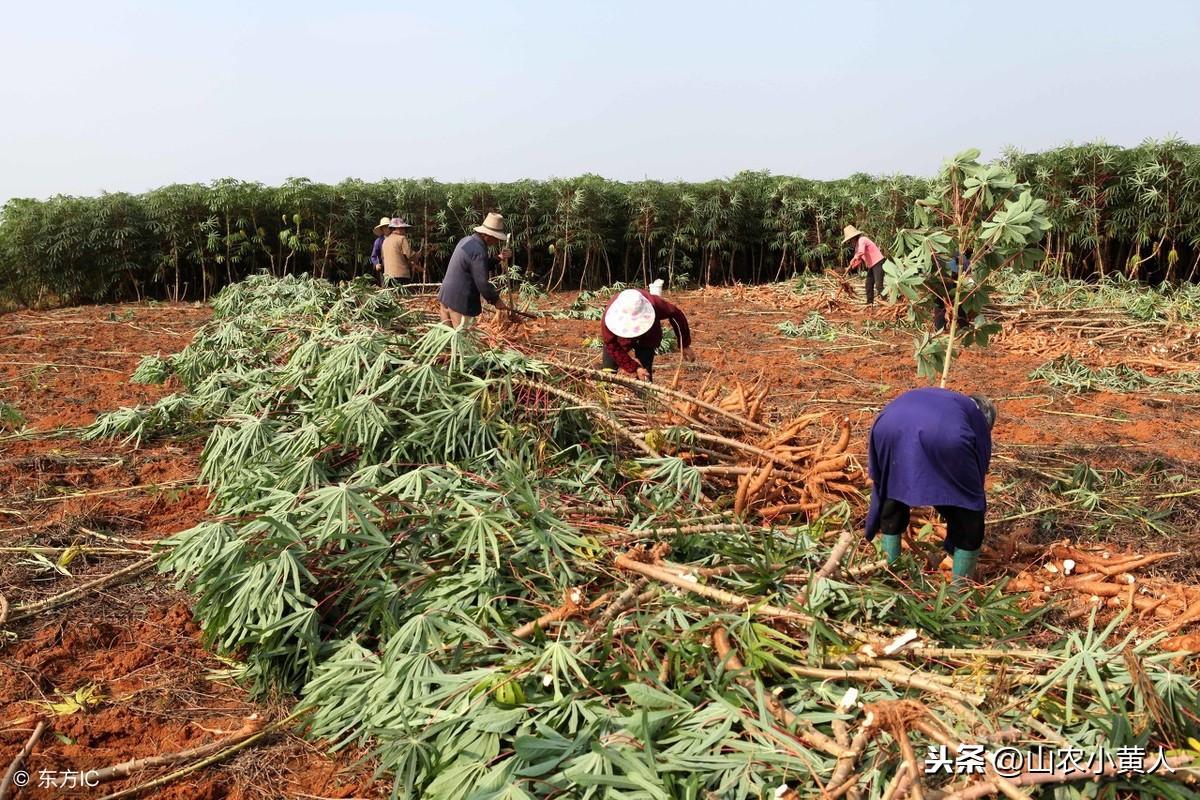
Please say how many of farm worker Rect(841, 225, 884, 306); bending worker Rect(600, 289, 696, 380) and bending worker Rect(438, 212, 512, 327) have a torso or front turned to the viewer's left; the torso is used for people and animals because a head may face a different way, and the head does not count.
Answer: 1

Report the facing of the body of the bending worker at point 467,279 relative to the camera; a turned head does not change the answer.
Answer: to the viewer's right

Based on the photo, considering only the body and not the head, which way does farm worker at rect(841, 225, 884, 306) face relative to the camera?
to the viewer's left

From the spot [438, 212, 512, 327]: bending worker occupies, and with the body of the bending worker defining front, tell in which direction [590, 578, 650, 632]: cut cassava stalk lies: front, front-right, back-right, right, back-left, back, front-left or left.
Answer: right

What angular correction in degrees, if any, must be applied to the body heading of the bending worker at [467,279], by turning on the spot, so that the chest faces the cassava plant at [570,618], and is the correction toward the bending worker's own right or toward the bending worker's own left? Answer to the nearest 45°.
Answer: approximately 90° to the bending worker's own right

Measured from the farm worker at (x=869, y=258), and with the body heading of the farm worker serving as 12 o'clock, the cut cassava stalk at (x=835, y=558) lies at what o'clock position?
The cut cassava stalk is roughly at 9 o'clock from the farm worker.

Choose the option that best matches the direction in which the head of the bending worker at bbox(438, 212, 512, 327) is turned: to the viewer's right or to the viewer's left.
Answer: to the viewer's right

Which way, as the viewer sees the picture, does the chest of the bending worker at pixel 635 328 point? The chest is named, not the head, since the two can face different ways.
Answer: toward the camera

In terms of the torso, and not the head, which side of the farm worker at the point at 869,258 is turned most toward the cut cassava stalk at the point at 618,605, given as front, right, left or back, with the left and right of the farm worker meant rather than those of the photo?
left

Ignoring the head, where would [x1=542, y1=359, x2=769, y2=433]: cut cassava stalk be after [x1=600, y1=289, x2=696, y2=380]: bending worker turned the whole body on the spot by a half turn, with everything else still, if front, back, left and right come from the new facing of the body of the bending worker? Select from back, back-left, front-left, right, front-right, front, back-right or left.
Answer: back

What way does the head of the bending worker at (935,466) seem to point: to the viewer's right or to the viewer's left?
to the viewer's right

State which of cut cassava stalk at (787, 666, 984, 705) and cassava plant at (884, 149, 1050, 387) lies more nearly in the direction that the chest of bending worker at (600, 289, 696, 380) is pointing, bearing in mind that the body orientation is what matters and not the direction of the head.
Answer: the cut cassava stalk
